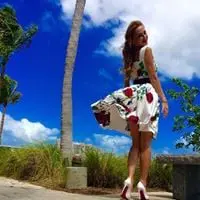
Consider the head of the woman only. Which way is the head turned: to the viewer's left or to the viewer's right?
to the viewer's right

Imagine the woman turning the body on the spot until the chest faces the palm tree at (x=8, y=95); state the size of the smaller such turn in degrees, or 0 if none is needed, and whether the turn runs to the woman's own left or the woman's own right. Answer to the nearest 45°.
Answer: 0° — they already face it

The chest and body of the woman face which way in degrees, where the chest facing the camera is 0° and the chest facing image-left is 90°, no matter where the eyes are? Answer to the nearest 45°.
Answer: approximately 180°
